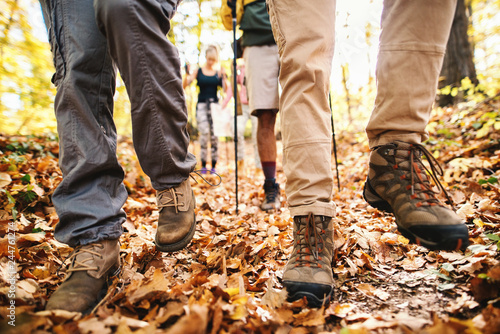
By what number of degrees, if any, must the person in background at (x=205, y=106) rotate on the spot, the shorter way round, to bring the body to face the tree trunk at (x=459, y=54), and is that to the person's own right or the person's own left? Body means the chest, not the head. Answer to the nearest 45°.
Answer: approximately 90° to the person's own left

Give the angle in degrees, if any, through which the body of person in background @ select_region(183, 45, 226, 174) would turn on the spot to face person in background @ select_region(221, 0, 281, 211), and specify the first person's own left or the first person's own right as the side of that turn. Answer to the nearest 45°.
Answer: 0° — they already face them

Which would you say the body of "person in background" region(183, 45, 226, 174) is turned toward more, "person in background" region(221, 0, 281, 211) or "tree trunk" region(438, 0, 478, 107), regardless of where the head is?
the person in background

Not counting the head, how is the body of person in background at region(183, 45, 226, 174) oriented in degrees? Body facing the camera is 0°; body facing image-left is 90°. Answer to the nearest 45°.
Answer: approximately 0°
